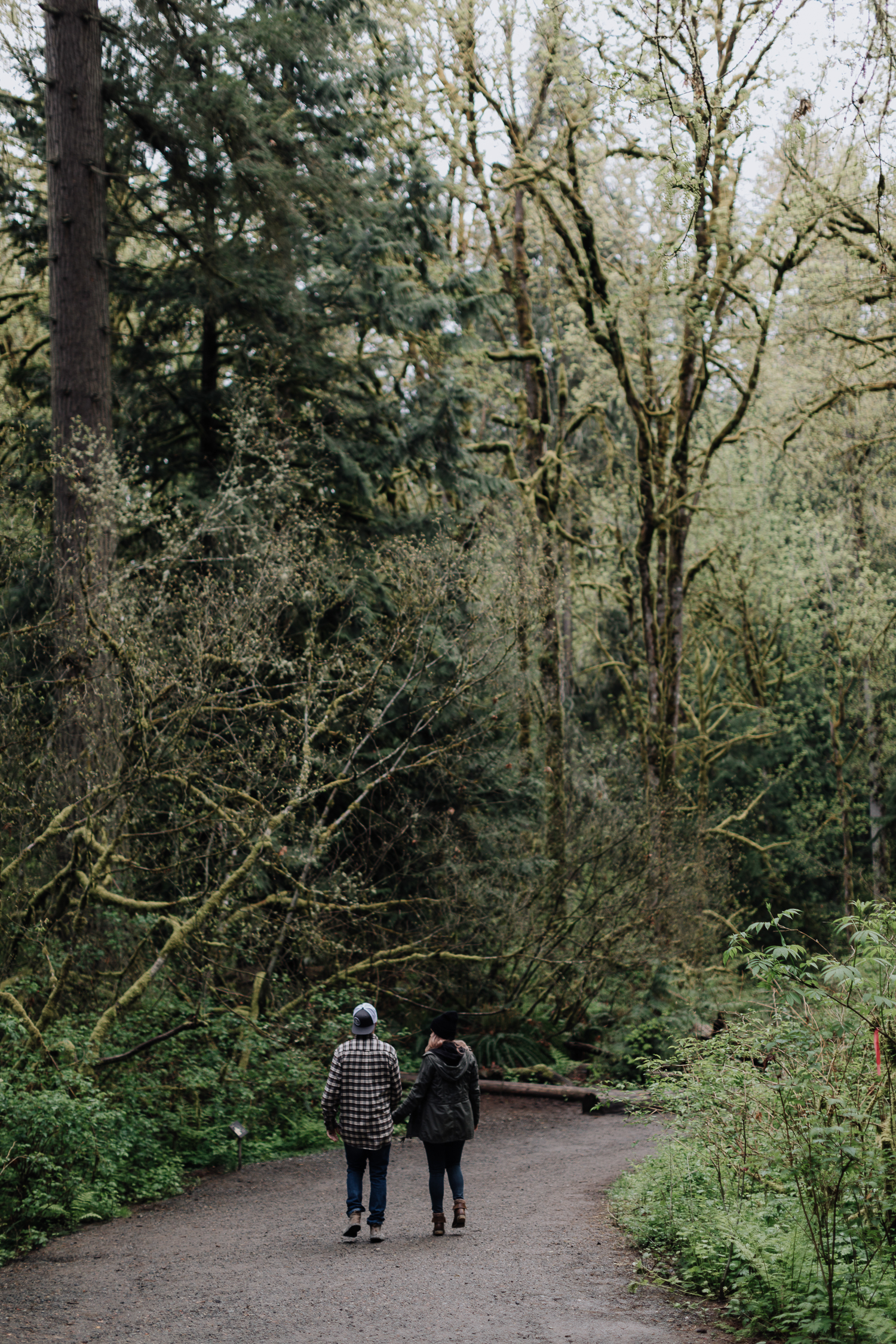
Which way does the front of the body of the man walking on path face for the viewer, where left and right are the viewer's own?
facing away from the viewer

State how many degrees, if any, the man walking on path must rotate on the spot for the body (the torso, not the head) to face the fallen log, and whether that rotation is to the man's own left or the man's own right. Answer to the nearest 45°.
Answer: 0° — they already face it

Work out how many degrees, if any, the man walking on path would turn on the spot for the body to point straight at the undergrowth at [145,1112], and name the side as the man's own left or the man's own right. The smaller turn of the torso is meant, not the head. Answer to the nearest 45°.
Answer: approximately 45° to the man's own left

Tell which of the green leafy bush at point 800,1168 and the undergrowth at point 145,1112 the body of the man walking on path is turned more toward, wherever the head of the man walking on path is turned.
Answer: the undergrowth

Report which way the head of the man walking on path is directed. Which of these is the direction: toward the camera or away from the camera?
away from the camera

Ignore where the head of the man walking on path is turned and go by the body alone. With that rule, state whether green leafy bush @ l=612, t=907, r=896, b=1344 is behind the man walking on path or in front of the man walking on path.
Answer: behind
